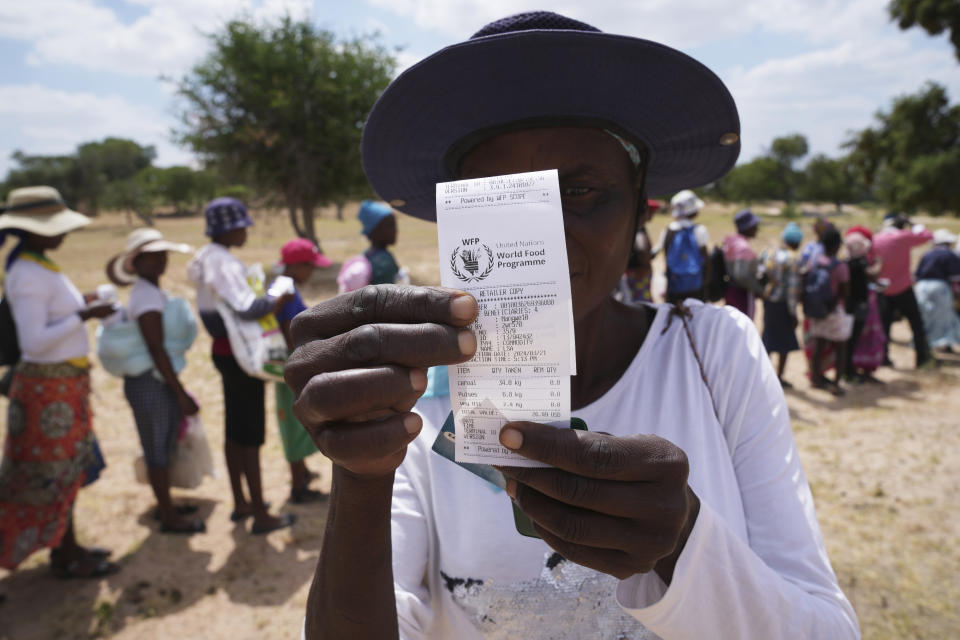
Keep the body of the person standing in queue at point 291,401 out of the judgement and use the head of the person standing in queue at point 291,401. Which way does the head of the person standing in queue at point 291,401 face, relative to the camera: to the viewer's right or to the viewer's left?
to the viewer's right

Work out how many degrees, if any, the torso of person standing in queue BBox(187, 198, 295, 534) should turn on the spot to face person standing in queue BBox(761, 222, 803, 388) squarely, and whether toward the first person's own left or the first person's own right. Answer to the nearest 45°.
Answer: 0° — they already face them

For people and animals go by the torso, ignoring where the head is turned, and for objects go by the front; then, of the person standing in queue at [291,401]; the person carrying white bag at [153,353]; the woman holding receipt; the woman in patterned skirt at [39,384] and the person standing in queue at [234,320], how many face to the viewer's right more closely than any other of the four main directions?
4

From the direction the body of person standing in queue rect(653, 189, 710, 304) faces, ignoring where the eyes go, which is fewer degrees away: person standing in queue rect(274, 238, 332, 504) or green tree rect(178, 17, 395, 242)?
the green tree

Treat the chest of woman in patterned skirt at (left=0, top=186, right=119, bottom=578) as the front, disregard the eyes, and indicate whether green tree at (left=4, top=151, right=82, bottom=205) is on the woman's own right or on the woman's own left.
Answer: on the woman's own left

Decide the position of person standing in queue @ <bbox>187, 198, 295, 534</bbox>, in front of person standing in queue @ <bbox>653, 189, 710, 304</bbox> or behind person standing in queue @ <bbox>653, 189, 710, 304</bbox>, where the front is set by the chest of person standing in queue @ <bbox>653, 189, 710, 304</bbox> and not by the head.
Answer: behind

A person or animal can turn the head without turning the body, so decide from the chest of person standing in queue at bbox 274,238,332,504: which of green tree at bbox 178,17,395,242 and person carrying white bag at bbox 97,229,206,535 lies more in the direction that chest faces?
the green tree

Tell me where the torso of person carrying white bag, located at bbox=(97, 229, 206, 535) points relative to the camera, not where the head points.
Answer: to the viewer's right

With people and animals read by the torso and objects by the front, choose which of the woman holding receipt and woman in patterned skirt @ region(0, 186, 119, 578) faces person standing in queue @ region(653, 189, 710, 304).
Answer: the woman in patterned skirt

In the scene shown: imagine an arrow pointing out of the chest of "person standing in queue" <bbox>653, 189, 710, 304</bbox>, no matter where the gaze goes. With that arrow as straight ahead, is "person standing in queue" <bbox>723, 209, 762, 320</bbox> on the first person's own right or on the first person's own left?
on the first person's own right

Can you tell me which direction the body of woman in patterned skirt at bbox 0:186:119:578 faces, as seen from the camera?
to the viewer's right

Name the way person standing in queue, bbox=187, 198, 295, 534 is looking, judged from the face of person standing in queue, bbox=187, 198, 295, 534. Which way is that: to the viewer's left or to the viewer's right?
to the viewer's right

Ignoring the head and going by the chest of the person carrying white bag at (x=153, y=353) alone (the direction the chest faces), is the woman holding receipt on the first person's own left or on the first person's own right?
on the first person's own right

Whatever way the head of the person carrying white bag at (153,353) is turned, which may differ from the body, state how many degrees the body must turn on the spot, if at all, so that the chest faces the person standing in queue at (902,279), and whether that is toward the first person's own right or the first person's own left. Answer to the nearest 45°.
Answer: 0° — they already face them

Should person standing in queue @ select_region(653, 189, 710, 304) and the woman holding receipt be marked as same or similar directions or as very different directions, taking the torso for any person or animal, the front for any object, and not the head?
very different directions

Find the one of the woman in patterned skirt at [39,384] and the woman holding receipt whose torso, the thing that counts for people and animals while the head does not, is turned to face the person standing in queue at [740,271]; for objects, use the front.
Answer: the woman in patterned skirt

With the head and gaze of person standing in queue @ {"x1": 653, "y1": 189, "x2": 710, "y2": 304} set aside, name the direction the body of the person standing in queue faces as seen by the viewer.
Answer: away from the camera
